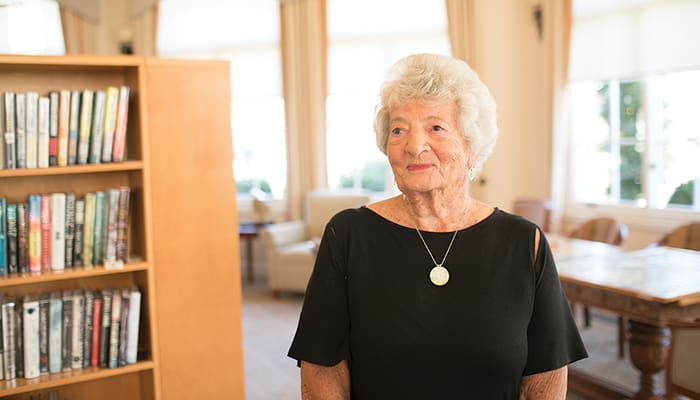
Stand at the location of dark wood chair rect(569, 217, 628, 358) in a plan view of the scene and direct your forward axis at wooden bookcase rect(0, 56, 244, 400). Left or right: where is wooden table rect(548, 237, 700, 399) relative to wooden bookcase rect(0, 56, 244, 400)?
left

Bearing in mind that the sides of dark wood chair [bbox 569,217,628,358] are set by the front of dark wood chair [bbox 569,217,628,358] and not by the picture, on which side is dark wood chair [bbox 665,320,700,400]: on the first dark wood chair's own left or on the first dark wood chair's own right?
on the first dark wood chair's own left

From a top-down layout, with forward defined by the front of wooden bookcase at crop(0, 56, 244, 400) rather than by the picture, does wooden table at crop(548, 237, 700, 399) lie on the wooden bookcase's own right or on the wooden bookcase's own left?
on the wooden bookcase's own left

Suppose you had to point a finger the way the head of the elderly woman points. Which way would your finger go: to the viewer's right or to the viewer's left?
to the viewer's left

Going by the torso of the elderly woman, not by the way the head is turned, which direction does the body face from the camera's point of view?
toward the camera

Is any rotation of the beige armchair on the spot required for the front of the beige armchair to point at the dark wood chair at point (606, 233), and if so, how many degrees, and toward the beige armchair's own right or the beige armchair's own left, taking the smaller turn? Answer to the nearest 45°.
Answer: approximately 90° to the beige armchair's own left

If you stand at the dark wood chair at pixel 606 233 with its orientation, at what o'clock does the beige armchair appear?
The beige armchair is roughly at 2 o'clock from the dark wood chair.

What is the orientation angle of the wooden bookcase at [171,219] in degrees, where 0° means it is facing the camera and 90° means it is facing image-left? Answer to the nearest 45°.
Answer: approximately 45°

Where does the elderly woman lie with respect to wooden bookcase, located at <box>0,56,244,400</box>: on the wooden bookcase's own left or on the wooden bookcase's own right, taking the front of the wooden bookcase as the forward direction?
on the wooden bookcase's own left

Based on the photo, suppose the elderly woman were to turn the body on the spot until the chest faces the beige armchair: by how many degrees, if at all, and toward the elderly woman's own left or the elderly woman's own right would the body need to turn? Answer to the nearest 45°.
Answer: approximately 180°

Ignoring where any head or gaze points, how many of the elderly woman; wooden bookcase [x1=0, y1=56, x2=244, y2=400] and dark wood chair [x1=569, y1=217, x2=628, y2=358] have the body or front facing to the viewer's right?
0

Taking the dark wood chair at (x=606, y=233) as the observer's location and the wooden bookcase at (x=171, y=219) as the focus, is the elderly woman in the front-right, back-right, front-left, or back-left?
front-left

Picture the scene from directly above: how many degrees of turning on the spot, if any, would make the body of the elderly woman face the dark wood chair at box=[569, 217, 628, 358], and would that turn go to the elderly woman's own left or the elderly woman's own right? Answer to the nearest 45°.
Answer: approximately 180°
